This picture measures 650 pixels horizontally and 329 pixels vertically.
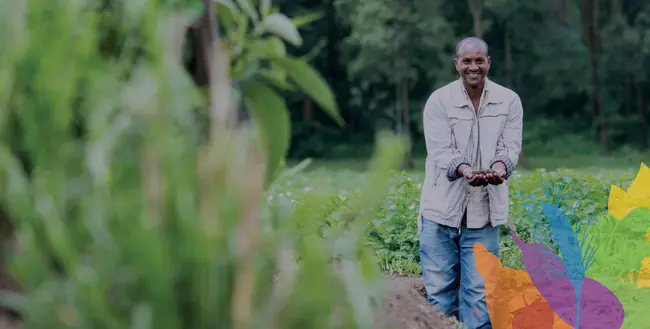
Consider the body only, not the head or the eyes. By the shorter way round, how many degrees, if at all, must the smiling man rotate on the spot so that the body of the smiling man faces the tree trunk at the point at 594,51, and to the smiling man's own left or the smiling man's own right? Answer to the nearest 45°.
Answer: approximately 180°

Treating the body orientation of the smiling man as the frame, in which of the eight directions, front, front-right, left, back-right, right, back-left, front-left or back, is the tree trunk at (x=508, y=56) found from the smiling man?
back

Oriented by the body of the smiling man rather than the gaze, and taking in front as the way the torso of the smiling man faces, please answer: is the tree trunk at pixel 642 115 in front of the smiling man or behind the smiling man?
behind

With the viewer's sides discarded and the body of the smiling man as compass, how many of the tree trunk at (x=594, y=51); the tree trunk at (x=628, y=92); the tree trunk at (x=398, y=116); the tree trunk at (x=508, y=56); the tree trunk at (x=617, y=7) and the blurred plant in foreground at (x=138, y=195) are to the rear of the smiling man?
5

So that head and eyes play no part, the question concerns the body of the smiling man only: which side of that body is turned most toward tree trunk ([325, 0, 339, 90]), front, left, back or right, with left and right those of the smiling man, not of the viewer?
back

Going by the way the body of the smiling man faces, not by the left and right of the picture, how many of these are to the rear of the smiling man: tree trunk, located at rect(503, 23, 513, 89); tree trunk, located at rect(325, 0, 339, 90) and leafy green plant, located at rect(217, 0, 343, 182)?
2

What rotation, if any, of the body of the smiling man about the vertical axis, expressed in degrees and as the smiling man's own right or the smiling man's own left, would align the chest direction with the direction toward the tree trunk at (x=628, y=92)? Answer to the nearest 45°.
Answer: approximately 180°

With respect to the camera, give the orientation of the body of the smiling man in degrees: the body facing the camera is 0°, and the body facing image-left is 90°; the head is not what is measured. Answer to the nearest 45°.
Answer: approximately 0°

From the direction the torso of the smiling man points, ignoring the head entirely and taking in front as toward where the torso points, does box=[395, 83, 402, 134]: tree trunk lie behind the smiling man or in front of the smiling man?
behind

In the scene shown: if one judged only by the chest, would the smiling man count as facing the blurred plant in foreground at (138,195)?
yes
